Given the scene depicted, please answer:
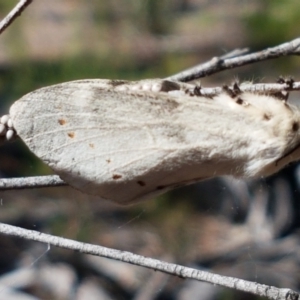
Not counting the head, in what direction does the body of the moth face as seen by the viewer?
to the viewer's right
